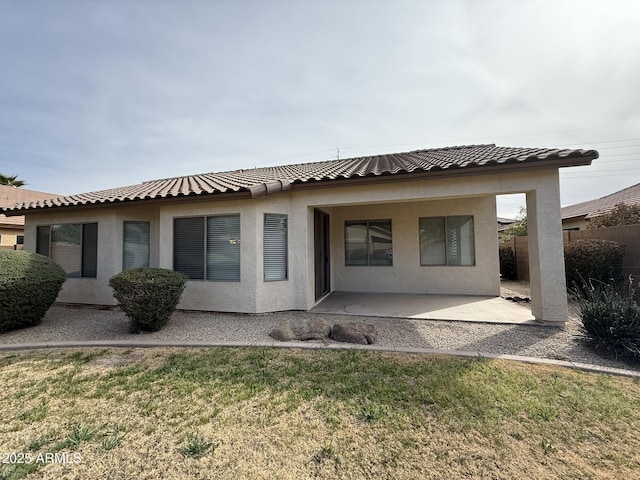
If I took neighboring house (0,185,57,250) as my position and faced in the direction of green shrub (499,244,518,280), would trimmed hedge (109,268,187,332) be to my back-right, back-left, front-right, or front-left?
front-right

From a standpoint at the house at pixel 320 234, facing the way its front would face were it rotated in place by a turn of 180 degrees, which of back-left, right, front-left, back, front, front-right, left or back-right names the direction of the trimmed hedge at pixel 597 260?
left

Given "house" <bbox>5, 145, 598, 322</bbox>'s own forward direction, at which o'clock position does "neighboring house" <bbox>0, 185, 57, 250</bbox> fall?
The neighboring house is roughly at 10 o'clock from the house.

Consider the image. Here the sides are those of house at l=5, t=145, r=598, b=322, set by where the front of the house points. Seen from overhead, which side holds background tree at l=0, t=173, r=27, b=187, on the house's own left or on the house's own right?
on the house's own left

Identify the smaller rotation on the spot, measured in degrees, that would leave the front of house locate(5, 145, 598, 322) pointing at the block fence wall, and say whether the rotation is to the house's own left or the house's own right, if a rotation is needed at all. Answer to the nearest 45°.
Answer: approximately 90° to the house's own right

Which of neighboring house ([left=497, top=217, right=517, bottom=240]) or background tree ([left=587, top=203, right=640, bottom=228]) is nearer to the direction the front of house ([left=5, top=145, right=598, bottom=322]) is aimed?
the neighboring house

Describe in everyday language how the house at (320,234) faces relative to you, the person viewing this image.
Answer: facing away from the viewer
